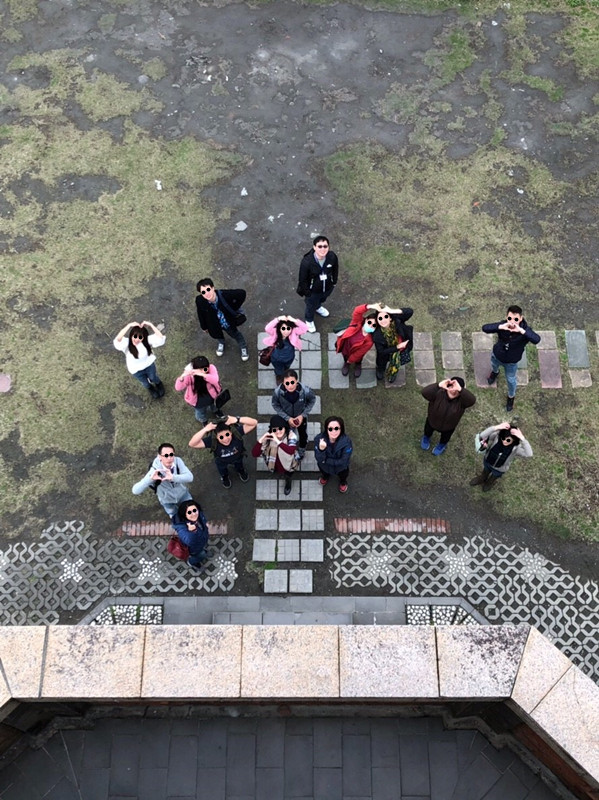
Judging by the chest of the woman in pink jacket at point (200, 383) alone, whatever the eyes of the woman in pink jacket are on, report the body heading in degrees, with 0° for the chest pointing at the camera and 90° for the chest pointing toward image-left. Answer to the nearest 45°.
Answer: approximately 0°

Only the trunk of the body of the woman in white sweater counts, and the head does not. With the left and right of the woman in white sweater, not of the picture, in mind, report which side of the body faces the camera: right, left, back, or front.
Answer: front

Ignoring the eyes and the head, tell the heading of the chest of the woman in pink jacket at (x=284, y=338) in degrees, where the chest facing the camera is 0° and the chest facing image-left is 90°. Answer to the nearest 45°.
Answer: approximately 0°

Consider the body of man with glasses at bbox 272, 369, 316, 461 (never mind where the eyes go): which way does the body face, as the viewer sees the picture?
toward the camera

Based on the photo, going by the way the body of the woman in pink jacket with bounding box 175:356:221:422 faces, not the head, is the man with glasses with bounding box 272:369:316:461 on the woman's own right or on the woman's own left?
on the woman's own left

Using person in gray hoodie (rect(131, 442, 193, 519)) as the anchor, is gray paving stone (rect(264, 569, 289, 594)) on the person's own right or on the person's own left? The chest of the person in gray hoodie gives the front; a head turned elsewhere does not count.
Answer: on the person's own left

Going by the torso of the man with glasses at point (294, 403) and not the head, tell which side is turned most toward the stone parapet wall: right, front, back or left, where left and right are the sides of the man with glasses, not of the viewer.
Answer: front
